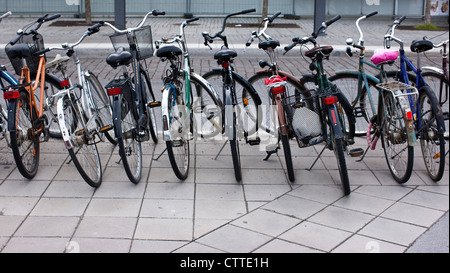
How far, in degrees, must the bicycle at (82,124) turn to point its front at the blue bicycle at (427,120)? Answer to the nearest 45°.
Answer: approximately 45° to its right

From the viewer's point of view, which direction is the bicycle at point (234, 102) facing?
away from the camera

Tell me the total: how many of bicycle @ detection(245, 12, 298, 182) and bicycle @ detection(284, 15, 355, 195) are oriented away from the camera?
2

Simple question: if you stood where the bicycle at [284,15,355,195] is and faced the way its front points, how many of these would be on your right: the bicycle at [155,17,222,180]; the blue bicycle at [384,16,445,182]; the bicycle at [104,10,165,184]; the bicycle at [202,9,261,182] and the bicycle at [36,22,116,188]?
1

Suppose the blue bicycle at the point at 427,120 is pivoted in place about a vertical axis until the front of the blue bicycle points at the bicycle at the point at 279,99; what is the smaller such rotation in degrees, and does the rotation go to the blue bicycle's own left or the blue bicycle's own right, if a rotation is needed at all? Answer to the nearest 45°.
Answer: approximately 45° to the blue bicycle's own left

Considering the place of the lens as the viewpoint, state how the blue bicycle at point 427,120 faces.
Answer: facing away from the viewer and to the left of the viewer

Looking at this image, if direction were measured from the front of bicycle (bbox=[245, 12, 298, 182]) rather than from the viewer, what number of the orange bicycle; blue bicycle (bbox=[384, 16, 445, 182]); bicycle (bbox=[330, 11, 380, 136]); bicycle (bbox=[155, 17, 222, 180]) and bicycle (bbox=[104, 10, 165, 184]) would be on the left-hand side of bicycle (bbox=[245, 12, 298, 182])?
3

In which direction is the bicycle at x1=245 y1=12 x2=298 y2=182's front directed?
away from the camera

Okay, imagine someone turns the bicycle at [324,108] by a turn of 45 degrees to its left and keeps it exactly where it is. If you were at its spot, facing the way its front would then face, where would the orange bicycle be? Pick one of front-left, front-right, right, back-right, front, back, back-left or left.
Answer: front-left

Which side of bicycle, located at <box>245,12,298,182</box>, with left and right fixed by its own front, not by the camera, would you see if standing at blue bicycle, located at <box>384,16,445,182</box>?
right

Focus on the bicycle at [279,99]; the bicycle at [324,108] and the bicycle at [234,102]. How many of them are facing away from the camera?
3

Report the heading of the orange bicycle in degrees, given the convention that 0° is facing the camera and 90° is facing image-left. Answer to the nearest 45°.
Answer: approximately 225°

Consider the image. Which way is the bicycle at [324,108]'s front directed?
away from the camera

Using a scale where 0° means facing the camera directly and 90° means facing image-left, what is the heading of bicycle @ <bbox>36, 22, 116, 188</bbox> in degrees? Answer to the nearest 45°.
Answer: approximately 225°

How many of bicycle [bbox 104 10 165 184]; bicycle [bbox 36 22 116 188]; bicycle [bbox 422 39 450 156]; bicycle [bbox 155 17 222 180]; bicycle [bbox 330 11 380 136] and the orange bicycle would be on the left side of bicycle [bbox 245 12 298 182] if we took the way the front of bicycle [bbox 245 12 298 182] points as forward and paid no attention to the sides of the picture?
4
